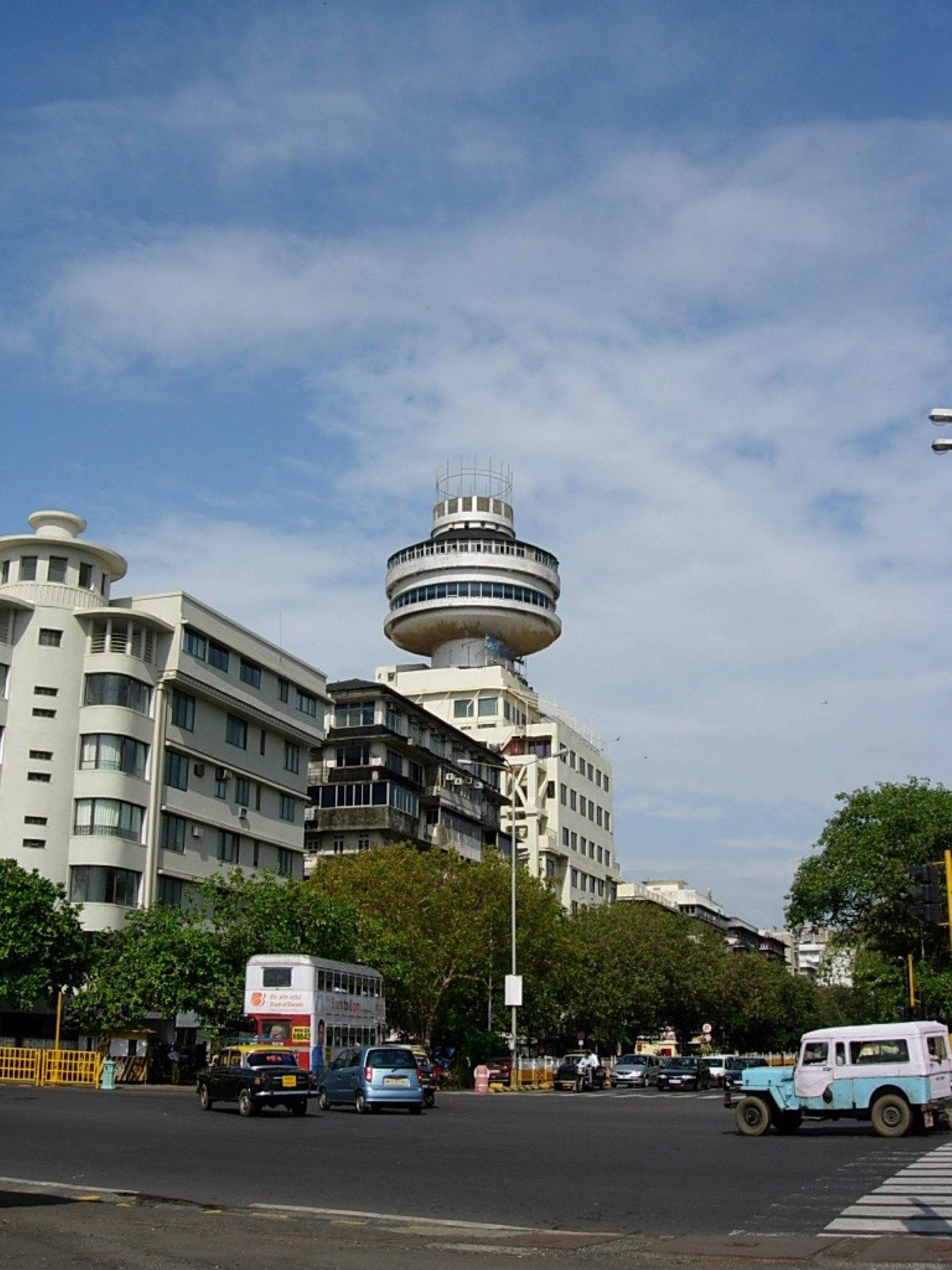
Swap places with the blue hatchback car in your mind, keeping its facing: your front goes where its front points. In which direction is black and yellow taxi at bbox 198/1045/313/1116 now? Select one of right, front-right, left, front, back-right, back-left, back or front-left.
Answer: left

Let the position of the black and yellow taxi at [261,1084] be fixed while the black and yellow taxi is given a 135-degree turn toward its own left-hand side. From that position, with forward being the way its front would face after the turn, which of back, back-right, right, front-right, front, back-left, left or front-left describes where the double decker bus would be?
back

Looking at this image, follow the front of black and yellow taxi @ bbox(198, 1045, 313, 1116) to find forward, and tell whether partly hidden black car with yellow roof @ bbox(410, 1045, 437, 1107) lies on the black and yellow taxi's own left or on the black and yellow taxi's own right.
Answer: on the black and yellow taxi's own right

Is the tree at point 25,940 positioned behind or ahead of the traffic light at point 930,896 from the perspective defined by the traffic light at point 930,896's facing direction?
ahead

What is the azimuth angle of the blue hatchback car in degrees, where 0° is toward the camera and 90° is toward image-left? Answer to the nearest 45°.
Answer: approximately 135°

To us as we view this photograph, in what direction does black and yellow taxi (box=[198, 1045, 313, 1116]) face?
facing away from the viewer and to the left of the viewer

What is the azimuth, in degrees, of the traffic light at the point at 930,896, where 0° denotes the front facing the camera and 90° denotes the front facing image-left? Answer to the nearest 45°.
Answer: approximately 90°
